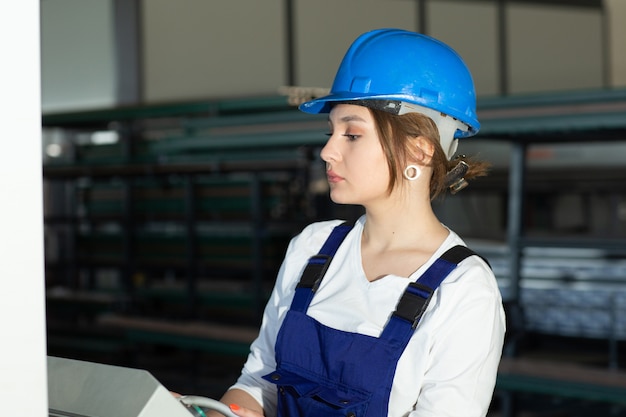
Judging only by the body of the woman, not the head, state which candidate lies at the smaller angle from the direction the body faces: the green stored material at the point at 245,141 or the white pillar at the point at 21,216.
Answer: the white pillar

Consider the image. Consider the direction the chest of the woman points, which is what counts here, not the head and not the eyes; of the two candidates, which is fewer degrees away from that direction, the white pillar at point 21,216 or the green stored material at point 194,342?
the white pillar

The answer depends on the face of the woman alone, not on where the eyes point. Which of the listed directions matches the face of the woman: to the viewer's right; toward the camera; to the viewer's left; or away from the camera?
to the viewer's left

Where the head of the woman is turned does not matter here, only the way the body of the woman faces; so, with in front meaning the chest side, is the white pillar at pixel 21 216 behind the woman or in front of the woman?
in front

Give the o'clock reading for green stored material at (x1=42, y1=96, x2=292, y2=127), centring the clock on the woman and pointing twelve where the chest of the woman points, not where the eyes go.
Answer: The green stored material is roughly at 4 o'clock from the woman.

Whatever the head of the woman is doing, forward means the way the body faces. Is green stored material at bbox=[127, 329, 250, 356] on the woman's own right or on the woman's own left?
on the woman's own right

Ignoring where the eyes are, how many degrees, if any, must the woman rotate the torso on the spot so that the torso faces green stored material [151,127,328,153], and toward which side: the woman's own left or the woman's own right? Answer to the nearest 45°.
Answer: approximately 135° to the woman's own right

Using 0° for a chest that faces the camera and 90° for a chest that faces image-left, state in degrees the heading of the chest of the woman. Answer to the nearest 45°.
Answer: approximately 45°

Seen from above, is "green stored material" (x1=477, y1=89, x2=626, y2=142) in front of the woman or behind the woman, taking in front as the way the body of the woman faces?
behind
